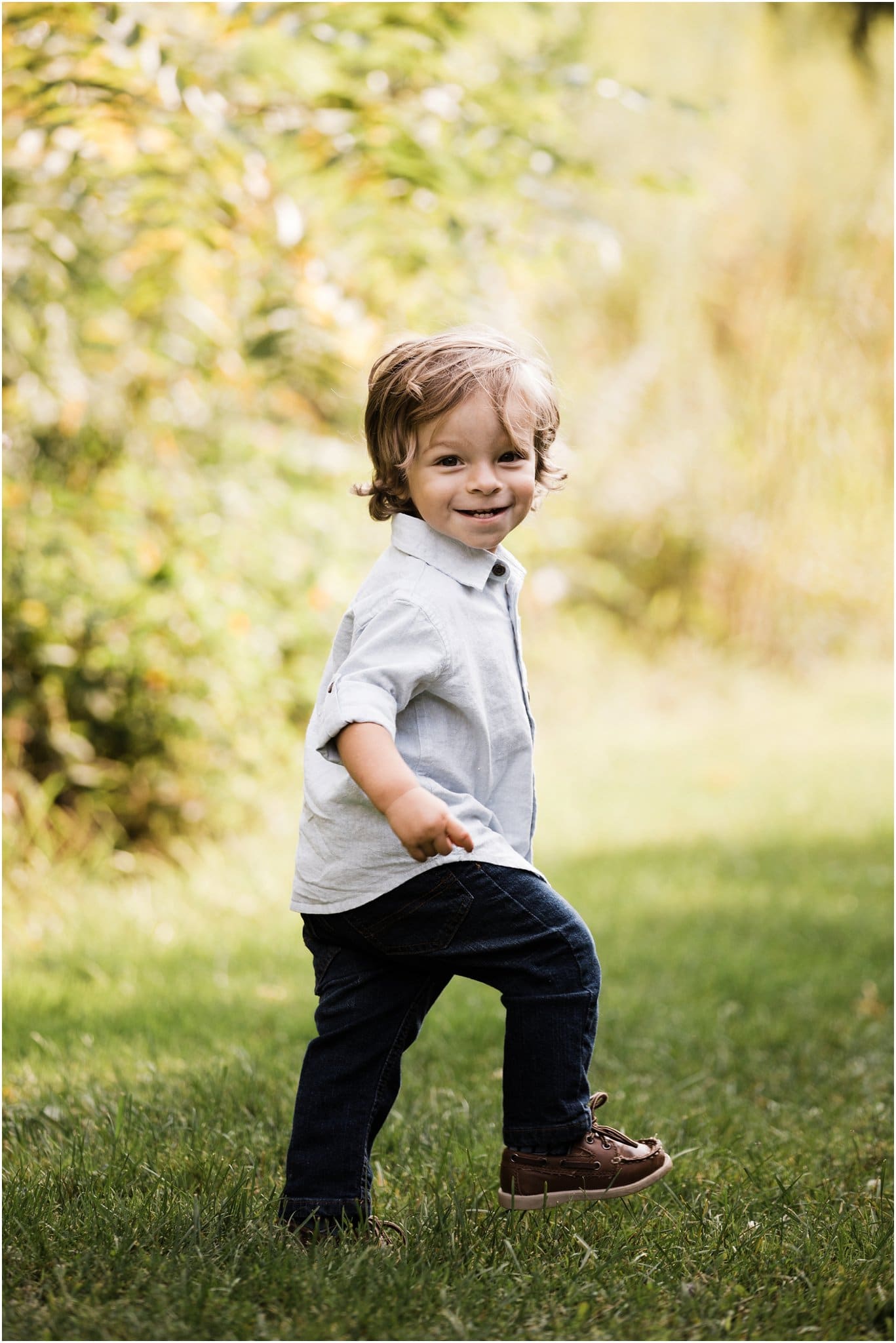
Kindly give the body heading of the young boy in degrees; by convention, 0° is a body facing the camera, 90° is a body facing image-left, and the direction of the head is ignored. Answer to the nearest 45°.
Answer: approximately 270°
